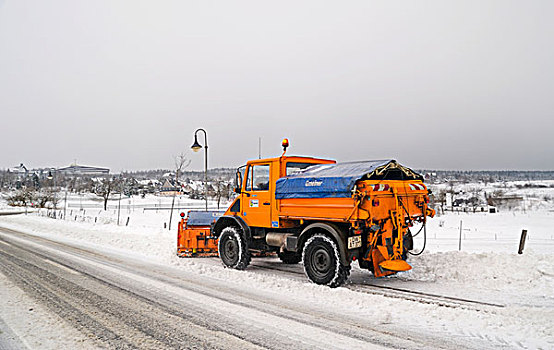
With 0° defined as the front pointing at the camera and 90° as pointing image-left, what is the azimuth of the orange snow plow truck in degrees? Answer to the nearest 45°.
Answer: approximately 135°
